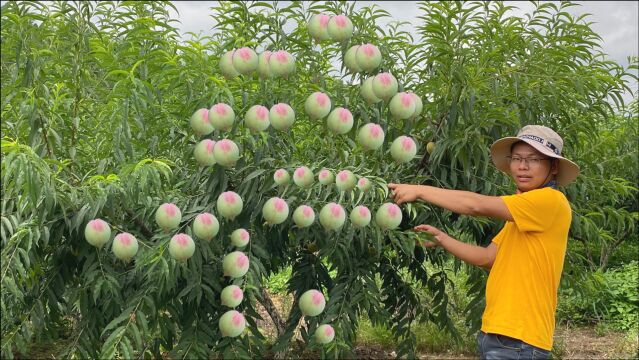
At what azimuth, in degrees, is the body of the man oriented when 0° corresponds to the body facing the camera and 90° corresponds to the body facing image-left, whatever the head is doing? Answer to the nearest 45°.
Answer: approximately 90°
